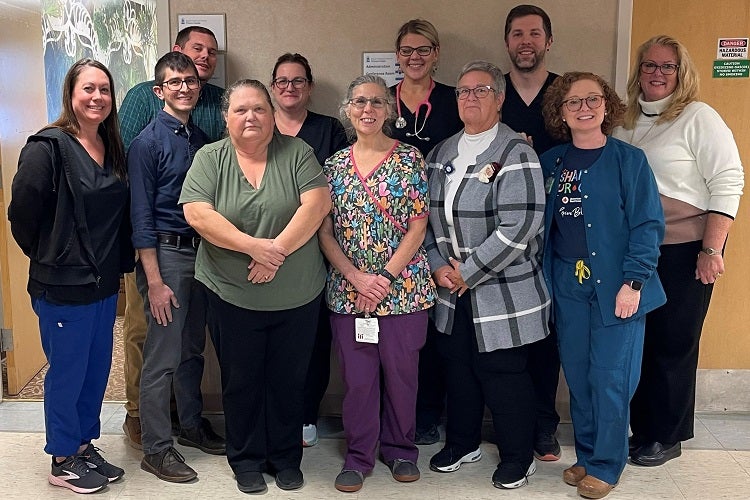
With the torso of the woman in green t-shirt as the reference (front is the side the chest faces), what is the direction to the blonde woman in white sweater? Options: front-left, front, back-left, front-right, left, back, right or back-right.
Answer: left

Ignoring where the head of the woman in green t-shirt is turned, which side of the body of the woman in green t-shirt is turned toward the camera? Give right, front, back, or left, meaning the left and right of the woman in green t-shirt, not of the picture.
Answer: front

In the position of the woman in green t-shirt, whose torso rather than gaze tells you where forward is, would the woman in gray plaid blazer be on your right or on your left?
on your left

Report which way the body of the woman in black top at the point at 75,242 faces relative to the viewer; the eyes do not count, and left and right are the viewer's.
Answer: facing the viewer and to the right of the viewer

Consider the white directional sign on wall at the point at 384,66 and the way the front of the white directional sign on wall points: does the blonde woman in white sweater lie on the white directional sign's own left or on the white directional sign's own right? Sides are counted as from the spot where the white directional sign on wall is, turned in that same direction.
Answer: on the white directional sign's own left

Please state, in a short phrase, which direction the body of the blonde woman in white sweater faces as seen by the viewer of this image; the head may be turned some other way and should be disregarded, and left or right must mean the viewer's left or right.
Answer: facing the viewer and to the left of the viewer

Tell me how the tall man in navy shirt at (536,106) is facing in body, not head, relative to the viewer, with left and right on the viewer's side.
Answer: facing the viewer

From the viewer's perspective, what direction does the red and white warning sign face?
toward the camera

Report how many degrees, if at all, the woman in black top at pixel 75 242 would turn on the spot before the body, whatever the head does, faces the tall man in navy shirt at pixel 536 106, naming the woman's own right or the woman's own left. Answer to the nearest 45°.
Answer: approximately 45° to the woman's own left
